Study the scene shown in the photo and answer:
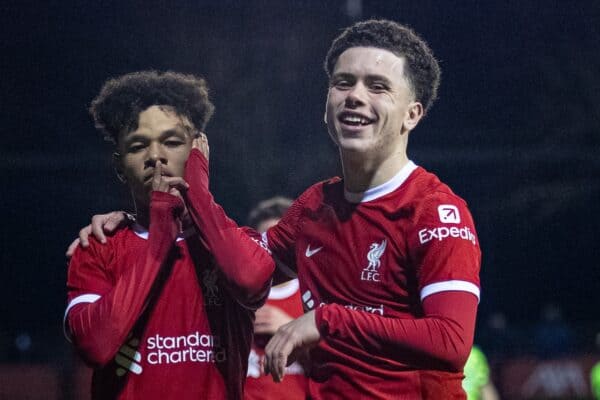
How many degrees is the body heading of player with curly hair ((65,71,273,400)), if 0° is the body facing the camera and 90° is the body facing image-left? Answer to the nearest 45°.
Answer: approximately 0°

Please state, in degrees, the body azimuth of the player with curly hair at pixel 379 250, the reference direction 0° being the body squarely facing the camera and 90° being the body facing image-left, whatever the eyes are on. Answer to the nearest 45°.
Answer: approximately 45°
